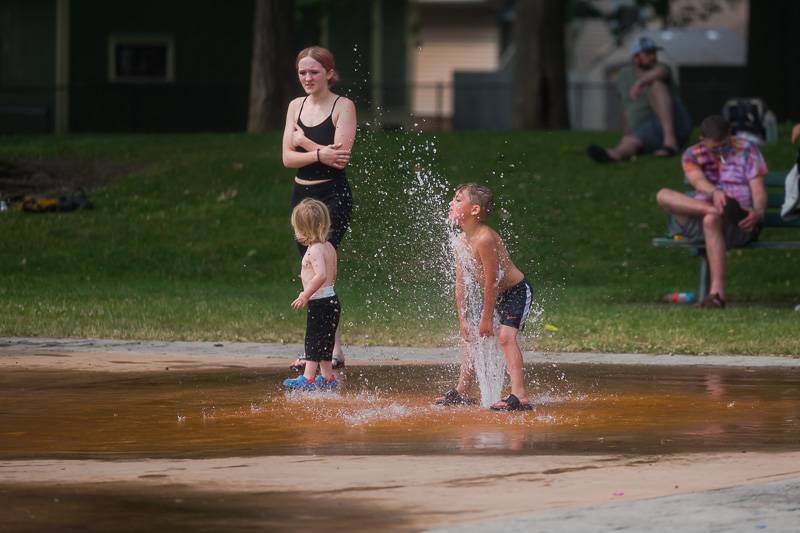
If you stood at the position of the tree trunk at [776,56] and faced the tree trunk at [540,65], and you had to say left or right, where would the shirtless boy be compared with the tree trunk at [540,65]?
left

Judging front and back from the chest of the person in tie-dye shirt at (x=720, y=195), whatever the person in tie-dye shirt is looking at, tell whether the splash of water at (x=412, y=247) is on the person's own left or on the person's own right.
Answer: on the person's own right

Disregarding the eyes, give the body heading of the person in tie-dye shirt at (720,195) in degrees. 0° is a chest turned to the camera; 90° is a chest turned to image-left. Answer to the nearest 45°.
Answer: approximately 0°

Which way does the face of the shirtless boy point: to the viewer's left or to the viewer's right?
to the viewer's left

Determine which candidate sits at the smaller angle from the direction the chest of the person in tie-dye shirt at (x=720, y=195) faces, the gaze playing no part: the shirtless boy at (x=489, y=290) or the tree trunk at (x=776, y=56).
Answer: the shirtless boy

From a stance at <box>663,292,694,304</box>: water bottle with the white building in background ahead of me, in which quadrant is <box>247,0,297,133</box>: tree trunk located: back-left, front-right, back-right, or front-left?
front-left

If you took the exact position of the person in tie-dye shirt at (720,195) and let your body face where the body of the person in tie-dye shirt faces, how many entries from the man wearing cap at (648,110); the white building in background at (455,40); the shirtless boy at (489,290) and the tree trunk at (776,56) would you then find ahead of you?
1
